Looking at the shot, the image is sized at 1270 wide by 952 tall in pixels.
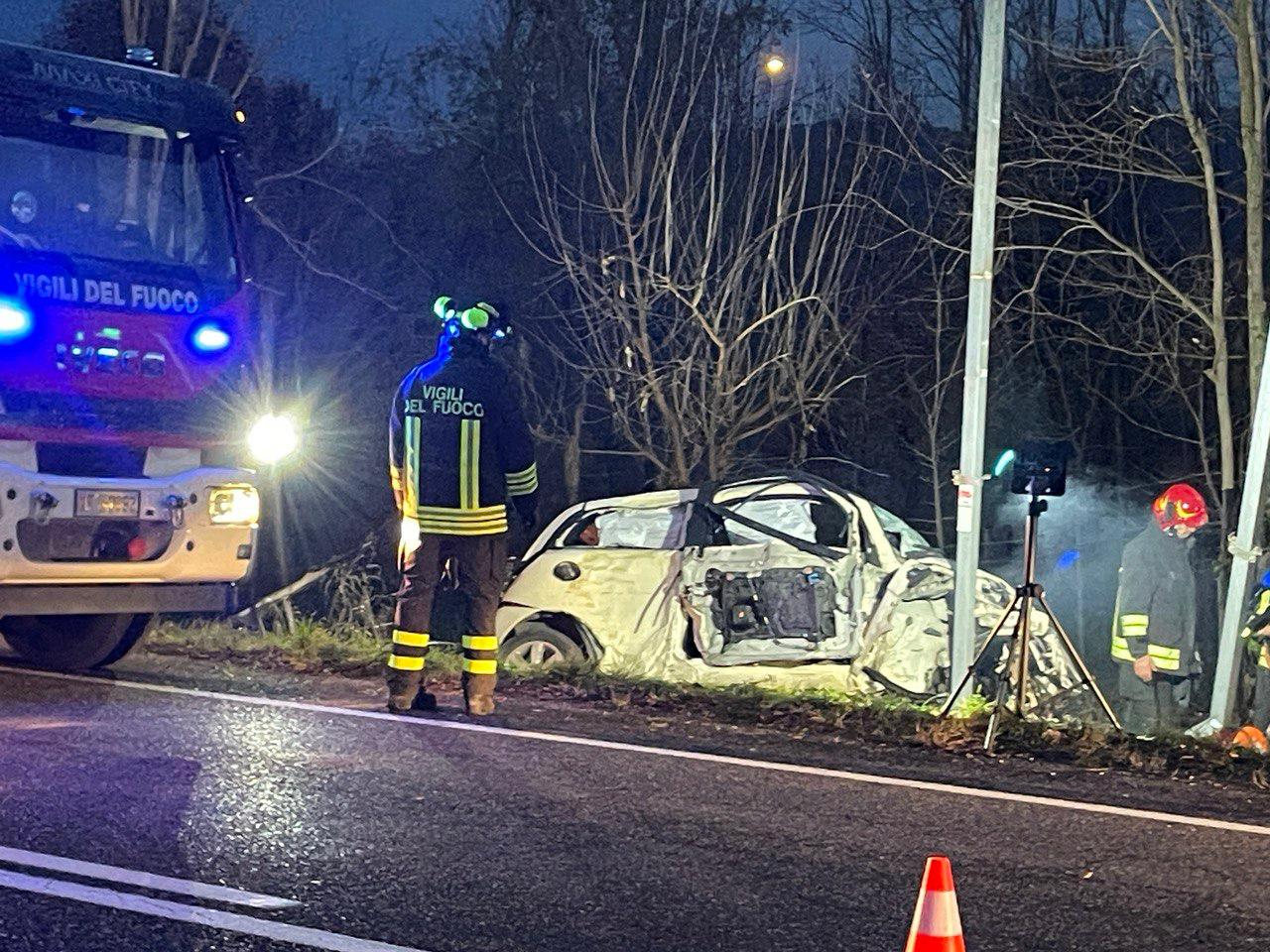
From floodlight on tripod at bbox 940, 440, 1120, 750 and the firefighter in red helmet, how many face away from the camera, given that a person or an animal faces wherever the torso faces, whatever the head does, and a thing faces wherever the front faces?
1

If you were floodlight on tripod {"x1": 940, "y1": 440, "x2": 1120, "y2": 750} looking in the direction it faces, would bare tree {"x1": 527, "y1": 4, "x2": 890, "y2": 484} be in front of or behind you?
in front

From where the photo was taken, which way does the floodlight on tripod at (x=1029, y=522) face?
away from the camera

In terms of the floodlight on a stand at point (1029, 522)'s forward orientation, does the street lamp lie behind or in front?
in front

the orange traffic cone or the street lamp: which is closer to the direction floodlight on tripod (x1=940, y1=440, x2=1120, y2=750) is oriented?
the street lamp

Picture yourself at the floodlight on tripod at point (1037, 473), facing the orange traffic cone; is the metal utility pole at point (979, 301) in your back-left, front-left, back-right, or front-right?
back-right

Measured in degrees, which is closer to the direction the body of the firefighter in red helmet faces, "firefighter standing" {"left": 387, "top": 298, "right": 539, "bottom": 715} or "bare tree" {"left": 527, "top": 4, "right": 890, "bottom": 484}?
the firefighter standing
